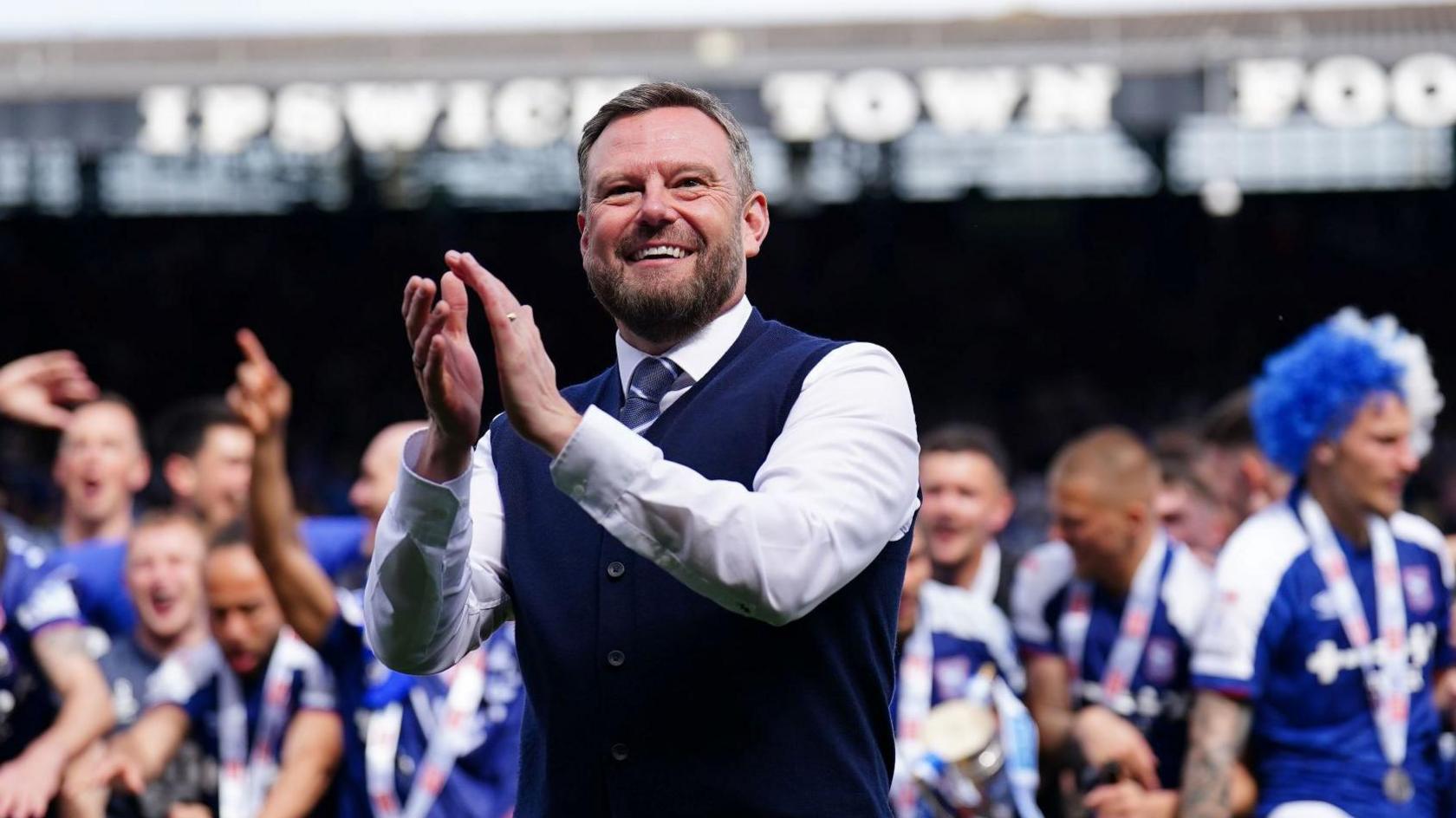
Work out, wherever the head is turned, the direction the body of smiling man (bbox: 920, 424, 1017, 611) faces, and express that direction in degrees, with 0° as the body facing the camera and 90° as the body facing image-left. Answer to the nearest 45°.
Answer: approximately 45°

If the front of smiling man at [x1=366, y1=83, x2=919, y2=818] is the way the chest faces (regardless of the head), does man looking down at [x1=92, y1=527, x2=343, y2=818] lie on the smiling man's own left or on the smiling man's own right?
on the smiling man's own right

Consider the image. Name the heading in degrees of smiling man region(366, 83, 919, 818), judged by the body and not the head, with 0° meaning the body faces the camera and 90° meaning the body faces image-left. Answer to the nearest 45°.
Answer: approximately 45°
